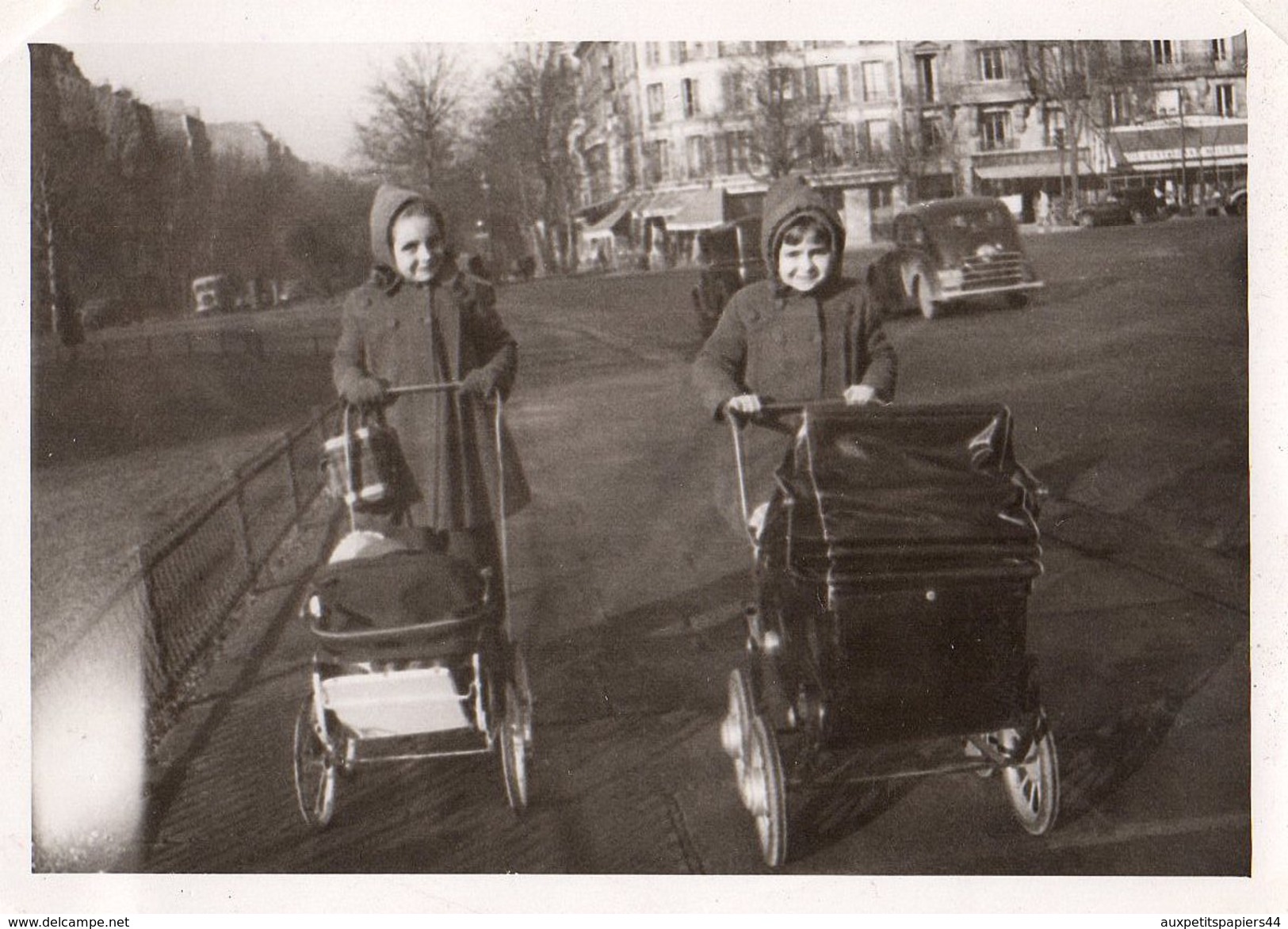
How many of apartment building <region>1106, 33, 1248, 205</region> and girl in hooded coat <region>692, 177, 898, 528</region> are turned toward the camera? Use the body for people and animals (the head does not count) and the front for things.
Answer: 2

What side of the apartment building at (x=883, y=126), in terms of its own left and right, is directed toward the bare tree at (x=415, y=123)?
right

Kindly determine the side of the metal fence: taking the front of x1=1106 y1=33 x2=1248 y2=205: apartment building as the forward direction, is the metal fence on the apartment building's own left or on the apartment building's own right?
on the apartment building's own right

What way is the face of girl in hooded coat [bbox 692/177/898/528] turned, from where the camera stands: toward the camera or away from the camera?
toward the camera

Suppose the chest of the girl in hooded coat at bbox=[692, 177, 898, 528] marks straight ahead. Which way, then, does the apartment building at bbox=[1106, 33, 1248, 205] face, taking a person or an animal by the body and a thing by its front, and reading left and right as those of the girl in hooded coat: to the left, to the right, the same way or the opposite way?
the same way

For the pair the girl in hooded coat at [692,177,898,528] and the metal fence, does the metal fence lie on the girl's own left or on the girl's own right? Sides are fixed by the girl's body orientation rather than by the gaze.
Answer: on the girl's own right

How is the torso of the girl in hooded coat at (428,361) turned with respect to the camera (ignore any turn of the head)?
toward the camera

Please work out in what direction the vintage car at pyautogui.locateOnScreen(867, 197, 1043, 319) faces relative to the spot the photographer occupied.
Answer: facing the viewer and to the right of the viewer

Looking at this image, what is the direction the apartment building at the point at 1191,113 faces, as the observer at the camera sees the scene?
facing the viewer

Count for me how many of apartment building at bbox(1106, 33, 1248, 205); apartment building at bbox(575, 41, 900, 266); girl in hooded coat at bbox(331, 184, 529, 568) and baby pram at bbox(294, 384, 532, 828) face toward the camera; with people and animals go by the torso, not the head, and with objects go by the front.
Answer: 4

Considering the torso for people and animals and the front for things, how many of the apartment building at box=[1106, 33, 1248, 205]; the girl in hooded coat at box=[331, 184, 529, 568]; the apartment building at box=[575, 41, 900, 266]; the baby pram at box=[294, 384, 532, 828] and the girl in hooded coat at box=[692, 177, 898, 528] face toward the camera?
5

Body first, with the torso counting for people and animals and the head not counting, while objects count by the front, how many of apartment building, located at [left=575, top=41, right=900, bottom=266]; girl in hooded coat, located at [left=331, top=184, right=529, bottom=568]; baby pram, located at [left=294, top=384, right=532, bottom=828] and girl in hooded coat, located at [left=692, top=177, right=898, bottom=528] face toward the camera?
4

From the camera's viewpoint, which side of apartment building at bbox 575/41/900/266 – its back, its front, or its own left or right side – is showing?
front

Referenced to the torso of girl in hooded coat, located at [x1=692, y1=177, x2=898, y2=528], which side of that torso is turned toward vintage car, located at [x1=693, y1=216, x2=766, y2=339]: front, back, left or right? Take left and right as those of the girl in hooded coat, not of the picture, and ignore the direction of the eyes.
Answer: back
